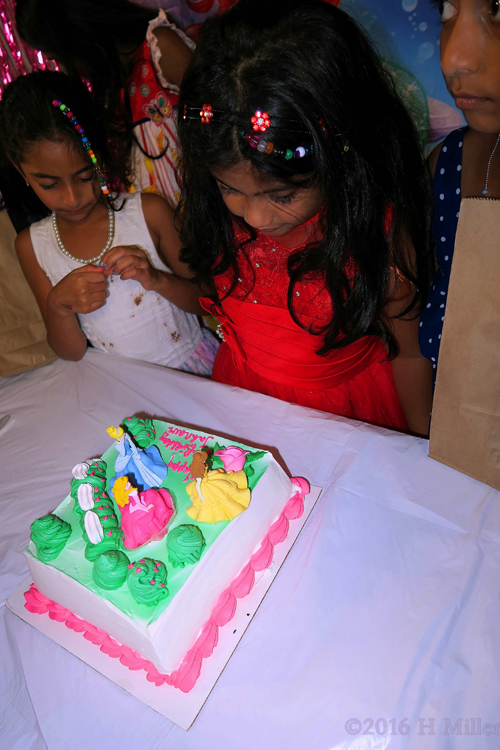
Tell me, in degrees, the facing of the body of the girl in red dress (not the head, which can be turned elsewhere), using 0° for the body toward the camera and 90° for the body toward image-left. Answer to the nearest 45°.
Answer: approximately 45°

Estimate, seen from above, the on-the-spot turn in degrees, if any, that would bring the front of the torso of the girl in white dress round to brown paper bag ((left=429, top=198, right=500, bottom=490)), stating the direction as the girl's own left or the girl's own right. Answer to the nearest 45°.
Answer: approximately 45° to the girl's own left

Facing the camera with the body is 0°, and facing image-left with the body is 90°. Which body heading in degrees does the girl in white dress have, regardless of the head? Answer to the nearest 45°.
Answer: approximately 0°
